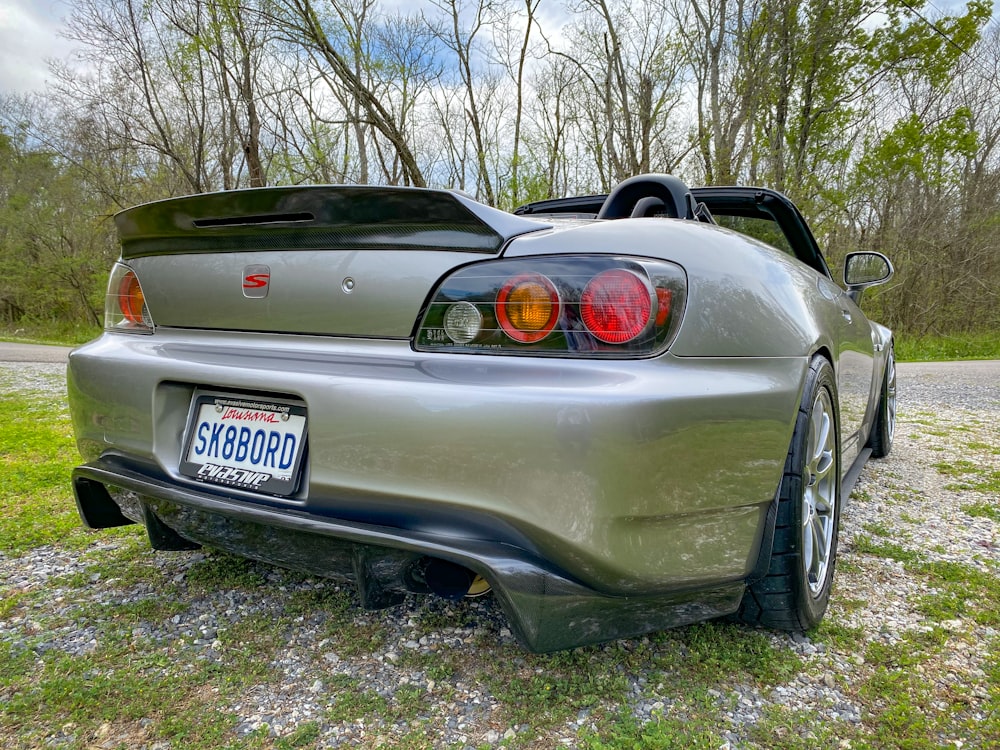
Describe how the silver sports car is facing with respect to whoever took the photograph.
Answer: facing away from the viewer and to the right of the viewer
